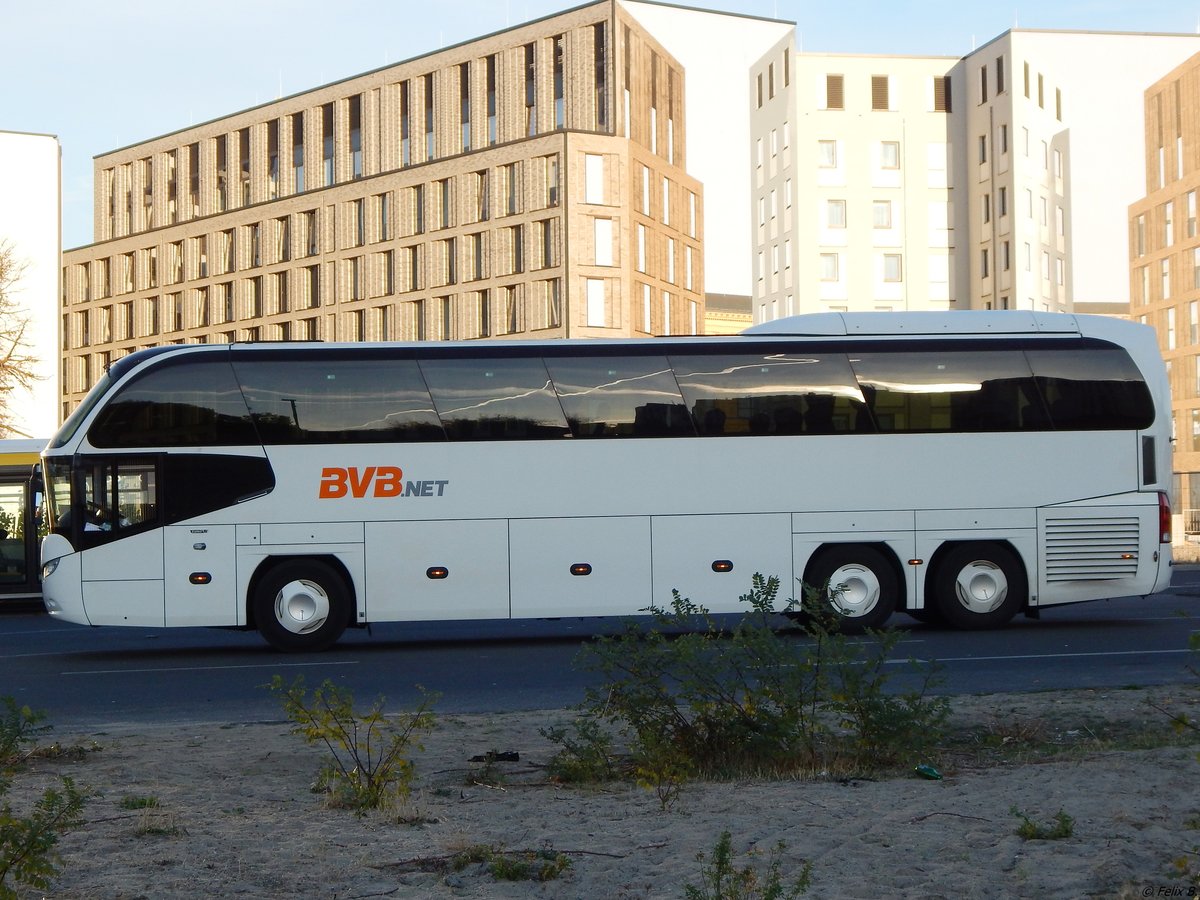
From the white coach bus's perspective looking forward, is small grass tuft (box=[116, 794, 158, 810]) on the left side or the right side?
on its left

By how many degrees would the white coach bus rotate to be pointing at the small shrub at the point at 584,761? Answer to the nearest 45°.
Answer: approximately 90° to its left

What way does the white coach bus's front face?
to the viewer's left

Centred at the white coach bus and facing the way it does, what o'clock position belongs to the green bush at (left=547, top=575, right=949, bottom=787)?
The green bush is roughly at 9 o'clock from the white coach bus.

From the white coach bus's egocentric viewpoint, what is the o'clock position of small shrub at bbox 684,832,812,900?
The small shrub is roughly at 9 o'clock from the white coach bus.
